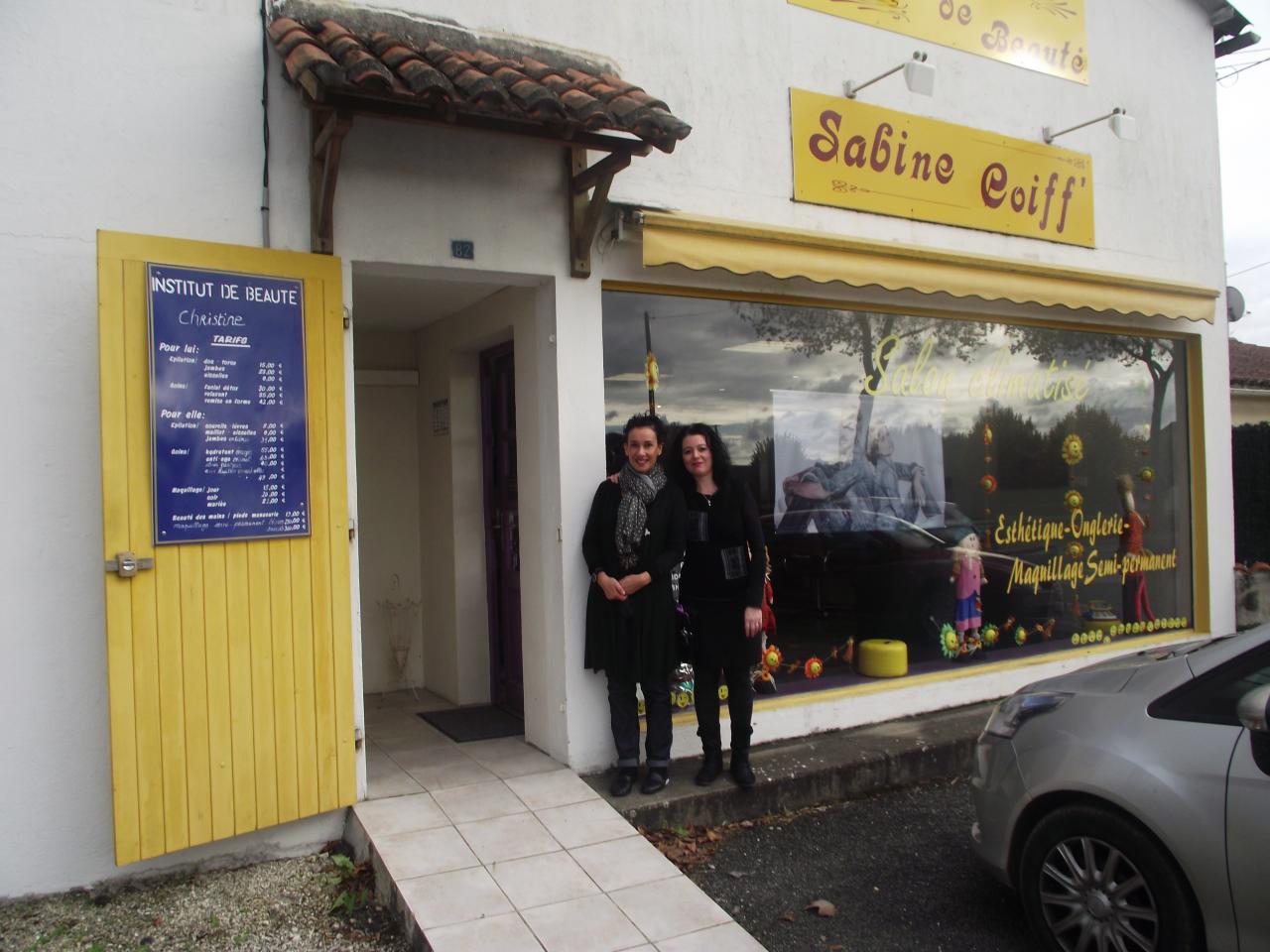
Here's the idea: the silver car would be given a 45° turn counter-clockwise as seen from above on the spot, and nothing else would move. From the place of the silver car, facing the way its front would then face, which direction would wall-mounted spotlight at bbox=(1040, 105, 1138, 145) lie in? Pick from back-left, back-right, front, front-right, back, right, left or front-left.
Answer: back-right

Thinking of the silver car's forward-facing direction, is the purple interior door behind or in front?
in front

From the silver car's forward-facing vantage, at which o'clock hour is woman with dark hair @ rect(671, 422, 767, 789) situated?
The woman with dark hair is roughly at 1 o'clock from the silver car.

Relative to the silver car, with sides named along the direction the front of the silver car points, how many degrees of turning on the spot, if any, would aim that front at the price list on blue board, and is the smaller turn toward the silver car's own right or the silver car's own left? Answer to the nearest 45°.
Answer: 0° — it already faces it

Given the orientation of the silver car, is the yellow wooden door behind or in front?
in front

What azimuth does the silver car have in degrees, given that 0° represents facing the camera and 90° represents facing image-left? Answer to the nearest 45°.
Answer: approximately 90°

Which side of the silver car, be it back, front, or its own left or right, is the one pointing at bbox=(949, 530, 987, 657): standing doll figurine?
right
